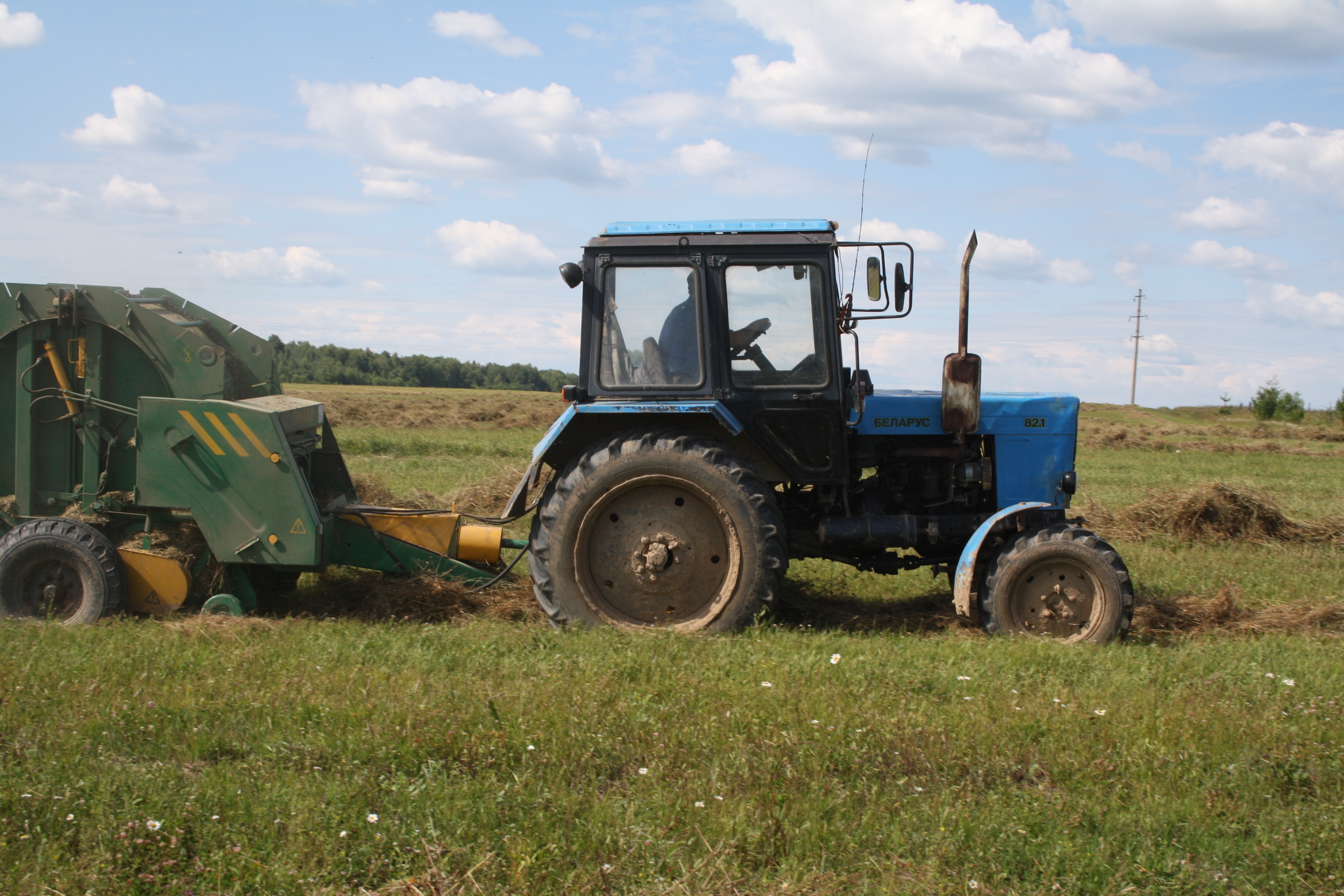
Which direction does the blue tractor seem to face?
to the viewer's right

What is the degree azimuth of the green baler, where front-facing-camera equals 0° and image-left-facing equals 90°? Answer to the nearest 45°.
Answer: approximately 270°

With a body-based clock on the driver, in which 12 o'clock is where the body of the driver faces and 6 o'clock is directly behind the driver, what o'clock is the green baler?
The green baler is roughly at 6 o'clock from the driver.

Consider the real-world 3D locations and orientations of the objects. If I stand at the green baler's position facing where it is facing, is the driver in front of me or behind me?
in front

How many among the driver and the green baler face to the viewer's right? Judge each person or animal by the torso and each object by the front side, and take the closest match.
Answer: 2

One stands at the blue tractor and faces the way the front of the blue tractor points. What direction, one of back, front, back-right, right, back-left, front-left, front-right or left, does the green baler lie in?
back

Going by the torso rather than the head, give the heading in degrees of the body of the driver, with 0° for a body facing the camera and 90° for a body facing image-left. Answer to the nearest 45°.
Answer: approximately 270°
